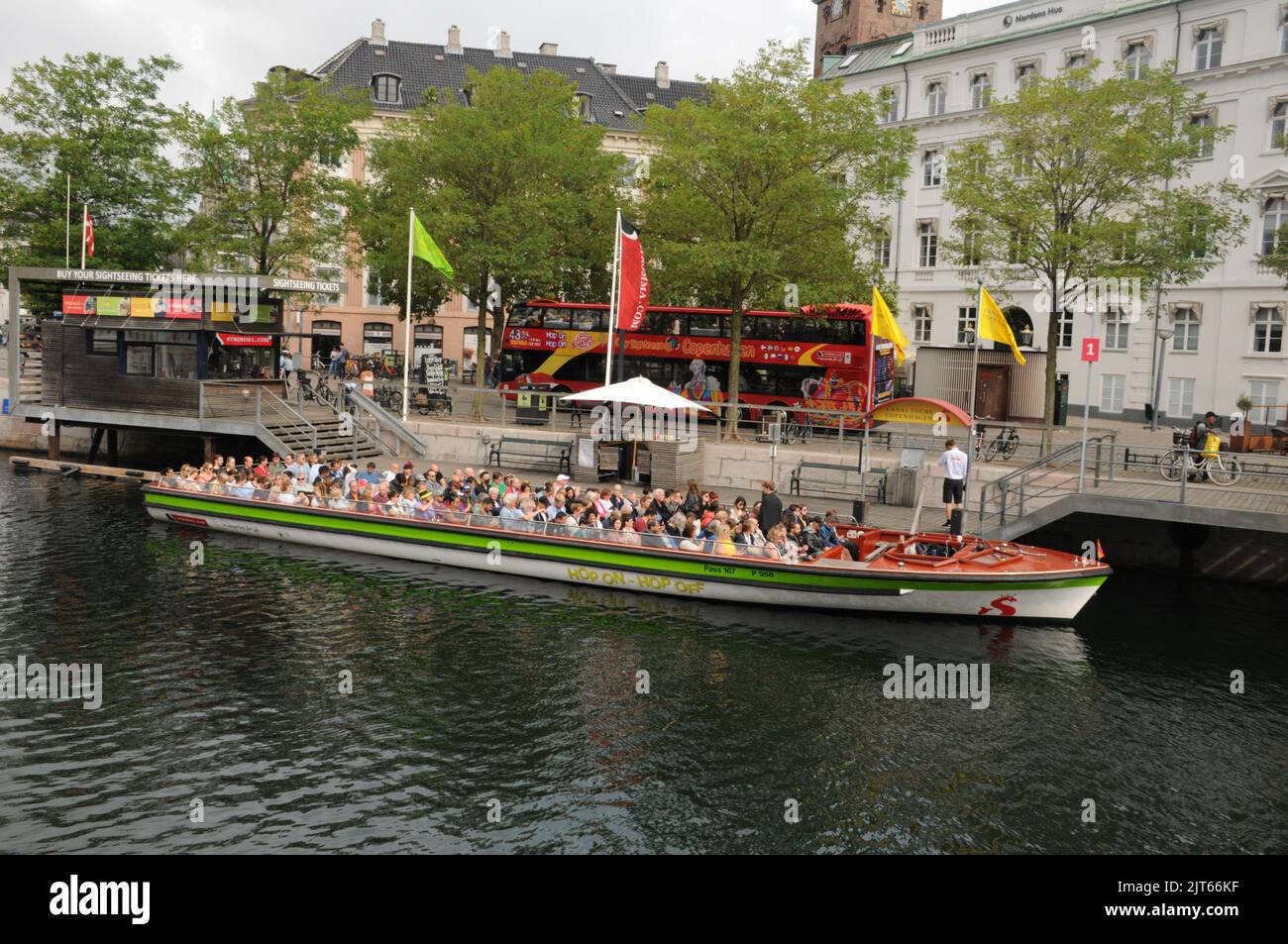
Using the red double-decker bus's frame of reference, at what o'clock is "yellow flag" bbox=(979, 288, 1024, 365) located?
The yellow flag is roughly at 8 o'clock from the red double-decker bus.

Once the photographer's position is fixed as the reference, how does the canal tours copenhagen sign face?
facing the viewer

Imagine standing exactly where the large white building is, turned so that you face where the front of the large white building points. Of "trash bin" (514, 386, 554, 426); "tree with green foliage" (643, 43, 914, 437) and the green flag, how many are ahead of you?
3

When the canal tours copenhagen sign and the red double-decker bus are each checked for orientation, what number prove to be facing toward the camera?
1

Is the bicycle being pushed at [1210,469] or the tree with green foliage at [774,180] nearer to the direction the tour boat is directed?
the bicycle being pushed

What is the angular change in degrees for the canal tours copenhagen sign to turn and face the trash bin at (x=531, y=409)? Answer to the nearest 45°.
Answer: approximately 135° to its right

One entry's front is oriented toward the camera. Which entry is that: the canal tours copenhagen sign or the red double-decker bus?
the canal tours copenhagen sign

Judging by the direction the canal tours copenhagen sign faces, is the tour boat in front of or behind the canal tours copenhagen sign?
in front

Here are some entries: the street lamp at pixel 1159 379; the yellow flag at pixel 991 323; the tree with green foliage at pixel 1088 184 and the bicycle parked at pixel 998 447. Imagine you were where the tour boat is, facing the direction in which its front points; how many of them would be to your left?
4

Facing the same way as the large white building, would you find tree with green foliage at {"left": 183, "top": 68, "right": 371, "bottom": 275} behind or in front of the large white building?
in front

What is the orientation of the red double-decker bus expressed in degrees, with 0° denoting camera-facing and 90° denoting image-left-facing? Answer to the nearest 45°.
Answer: approximately 90°

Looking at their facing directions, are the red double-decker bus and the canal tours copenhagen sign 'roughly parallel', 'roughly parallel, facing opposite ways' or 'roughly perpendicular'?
roughly perpendicular

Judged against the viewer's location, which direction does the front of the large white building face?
facing the viewer and to the left of the viewer
